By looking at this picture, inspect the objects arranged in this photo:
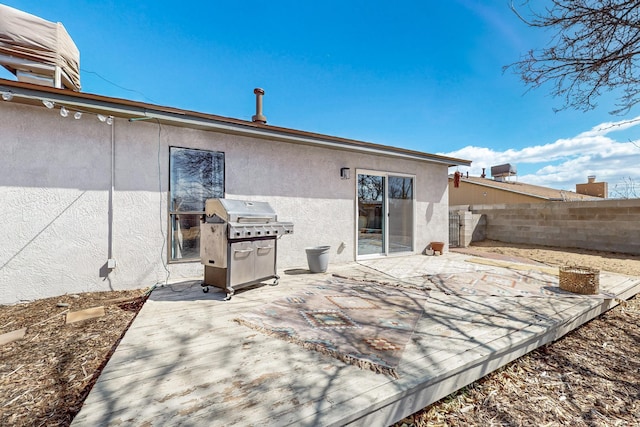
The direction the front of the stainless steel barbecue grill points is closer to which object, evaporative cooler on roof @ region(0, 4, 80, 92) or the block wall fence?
the block wall fence

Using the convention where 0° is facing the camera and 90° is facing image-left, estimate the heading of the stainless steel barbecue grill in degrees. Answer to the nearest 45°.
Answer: approximately 315°

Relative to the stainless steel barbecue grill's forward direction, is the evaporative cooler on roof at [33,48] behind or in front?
behind

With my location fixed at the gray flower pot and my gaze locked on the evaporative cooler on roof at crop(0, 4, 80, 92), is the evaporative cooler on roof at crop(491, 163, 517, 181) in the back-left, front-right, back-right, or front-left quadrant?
back-right

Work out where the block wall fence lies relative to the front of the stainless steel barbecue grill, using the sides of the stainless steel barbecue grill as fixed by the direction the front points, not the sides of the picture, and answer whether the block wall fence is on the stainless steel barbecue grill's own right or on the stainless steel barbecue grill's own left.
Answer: on the stainless steel barbecue grill's own left

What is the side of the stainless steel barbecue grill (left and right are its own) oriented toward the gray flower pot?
left
